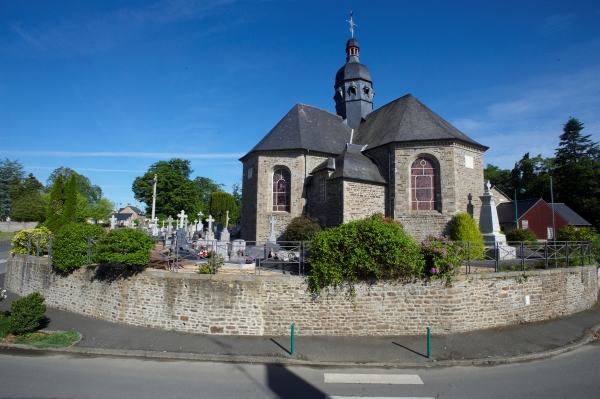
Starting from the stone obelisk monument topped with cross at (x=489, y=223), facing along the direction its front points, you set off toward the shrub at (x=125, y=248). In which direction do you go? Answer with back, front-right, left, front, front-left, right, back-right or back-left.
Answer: right

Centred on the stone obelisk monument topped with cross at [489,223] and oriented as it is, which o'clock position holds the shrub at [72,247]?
The shrub is roughly at 3 o'clock from the stone obelisk monument topped with cross.

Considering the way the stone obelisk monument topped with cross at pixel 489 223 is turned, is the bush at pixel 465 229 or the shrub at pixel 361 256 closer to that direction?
the shrub

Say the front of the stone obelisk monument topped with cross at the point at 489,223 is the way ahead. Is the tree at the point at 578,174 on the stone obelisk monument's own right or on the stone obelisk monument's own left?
on the stone obelisk monument's own left

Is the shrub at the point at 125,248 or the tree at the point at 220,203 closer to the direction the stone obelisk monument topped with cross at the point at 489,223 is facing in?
the shrub

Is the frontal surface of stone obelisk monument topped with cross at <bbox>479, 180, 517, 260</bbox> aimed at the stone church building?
no

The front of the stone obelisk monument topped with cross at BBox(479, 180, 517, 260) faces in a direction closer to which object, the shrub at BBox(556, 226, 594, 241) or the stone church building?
the shrub

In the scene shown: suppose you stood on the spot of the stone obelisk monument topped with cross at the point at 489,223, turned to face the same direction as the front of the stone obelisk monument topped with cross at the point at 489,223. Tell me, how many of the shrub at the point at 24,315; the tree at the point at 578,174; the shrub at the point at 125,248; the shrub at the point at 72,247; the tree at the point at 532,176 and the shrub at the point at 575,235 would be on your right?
3

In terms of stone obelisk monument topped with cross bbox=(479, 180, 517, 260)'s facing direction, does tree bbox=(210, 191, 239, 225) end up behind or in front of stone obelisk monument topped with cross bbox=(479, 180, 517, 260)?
behind

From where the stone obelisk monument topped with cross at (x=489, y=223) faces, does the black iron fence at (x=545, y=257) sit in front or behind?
in front

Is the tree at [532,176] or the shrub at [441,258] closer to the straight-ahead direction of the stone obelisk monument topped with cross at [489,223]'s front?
the shrub

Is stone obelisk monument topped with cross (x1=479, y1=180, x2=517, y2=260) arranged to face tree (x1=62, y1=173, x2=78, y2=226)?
no

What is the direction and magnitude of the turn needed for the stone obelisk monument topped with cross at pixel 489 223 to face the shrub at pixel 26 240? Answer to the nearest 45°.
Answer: approximately 90° to its right

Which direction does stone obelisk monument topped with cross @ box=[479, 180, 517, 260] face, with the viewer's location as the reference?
facing the viewer and to the right of the viewer

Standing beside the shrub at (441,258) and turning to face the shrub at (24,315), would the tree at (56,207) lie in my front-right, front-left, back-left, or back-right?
front-right

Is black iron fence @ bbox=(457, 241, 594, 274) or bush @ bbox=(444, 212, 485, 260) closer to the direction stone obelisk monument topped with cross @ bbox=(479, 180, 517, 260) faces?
the black iron fence
